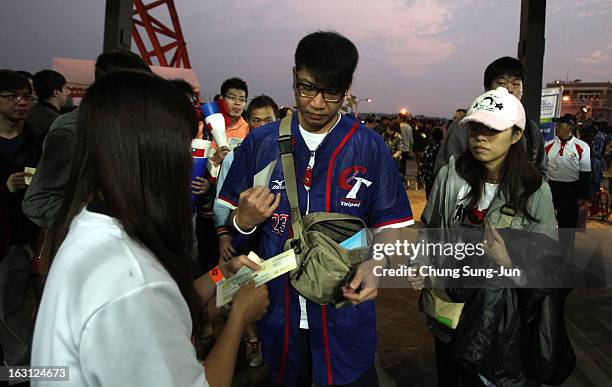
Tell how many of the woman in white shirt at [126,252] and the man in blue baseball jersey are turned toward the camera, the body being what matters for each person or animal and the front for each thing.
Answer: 1

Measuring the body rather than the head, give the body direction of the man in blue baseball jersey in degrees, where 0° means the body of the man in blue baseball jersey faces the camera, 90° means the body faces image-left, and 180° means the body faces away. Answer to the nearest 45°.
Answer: approximately 0°

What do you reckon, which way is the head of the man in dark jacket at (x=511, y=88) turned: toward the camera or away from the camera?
toward the camera

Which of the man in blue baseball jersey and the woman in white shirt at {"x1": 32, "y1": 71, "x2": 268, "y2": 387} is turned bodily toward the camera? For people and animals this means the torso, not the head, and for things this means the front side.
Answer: the man in blue baseball jersey

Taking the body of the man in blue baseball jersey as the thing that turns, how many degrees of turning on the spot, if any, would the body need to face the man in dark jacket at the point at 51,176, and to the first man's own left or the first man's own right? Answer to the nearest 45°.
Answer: approximately 90° to the first man's own right

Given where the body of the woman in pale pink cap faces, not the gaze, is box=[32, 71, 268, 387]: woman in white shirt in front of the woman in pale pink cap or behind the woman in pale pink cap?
in front

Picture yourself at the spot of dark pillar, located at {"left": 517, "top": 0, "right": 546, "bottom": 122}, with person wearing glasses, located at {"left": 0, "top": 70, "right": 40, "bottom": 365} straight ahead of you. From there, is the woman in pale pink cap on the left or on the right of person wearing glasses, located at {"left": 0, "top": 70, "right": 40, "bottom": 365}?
left

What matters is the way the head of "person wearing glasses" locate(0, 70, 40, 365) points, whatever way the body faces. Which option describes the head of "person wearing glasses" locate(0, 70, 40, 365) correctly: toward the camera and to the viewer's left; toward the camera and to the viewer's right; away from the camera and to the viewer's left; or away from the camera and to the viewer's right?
toward the camera and to the viewer's right

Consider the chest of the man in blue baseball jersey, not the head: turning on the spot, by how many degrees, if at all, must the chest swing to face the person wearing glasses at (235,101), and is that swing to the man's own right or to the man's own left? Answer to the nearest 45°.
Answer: approximately 180°

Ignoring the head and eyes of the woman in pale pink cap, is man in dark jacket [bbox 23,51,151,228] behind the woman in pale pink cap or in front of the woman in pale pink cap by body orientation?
in front

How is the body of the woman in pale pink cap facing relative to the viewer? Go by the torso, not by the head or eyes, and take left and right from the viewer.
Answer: facing the viewer and to the left of the viewer

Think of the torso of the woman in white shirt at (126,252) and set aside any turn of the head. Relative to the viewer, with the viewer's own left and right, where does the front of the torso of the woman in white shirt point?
facing away from the viewer and to the right of the viewer
